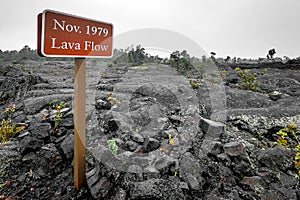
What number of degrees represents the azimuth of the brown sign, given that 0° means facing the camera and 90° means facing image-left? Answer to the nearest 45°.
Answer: approximately 315°
